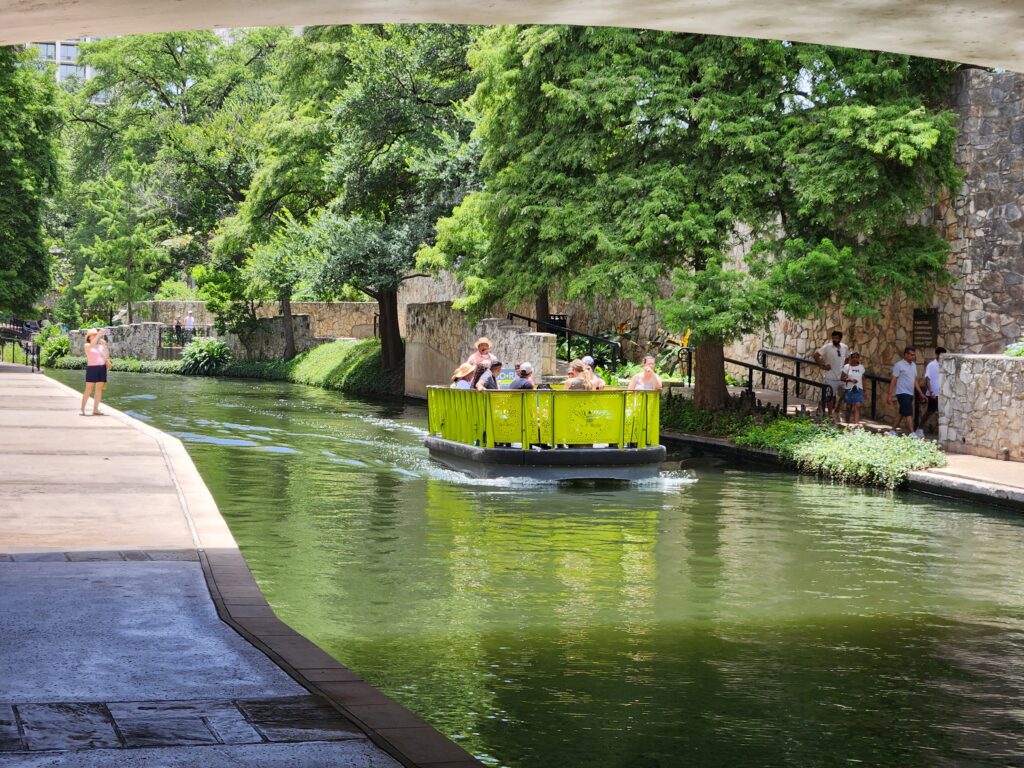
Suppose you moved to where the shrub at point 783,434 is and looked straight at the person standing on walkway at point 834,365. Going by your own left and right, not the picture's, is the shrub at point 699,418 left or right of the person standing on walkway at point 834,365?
left

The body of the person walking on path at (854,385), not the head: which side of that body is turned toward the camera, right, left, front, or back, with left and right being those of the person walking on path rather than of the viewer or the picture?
front

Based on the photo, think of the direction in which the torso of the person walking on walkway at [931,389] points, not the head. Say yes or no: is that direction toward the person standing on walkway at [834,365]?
no

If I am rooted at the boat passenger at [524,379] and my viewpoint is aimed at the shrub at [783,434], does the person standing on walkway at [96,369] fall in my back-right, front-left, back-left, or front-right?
back-left

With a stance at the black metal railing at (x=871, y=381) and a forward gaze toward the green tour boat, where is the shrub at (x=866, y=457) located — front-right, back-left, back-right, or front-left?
front-left

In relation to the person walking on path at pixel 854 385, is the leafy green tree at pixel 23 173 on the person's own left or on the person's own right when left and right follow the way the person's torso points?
on the person's own right

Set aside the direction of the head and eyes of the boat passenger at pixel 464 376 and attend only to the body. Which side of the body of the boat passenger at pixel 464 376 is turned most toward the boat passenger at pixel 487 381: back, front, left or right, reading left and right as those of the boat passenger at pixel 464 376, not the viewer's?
right

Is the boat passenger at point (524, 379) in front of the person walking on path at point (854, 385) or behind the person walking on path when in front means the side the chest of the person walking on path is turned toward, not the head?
in front

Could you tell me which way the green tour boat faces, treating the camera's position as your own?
facing the viewer and to the right of the viewer
